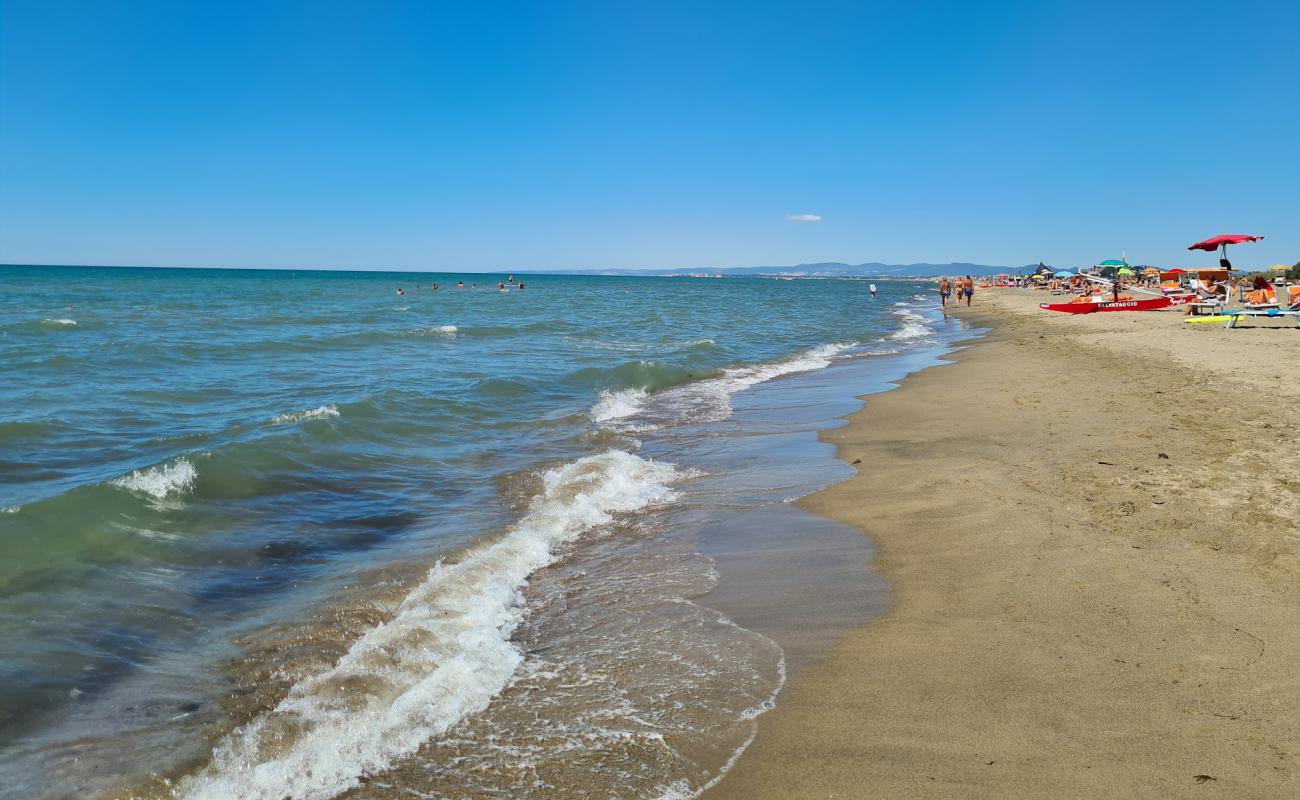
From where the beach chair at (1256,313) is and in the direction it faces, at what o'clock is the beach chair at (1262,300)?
the beach chair at (1262,300) is roughly at 3 o'clock from the beach chair at (1256,313).

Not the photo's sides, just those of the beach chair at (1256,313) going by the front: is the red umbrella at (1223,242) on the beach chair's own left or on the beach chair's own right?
on the beach chair's own right

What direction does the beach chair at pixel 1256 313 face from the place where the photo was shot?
facing to the left of the viewer

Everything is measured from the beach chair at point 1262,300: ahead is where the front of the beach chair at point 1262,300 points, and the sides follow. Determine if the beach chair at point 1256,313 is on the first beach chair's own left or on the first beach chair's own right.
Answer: on the first beach chair's own left

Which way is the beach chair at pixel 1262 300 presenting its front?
to the viewer's left

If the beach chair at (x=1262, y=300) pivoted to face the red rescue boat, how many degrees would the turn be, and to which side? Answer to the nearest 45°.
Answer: approximately 45° to its right

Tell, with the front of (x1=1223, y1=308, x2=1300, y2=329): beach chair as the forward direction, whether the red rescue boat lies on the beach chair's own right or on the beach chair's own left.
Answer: on the beach chair's own right

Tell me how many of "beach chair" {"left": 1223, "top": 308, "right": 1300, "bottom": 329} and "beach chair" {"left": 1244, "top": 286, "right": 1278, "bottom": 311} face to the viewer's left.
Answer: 2
